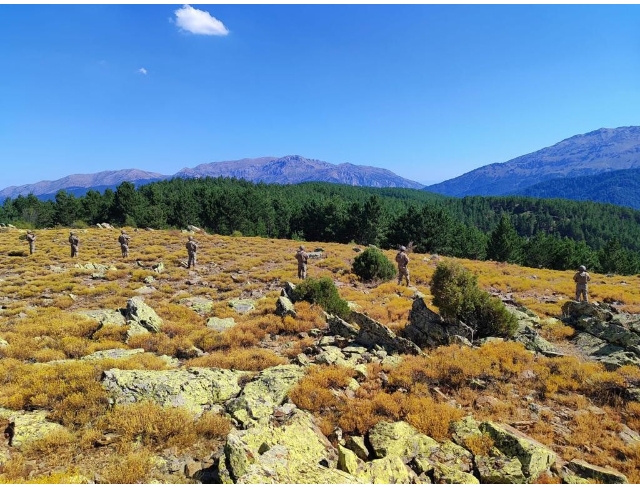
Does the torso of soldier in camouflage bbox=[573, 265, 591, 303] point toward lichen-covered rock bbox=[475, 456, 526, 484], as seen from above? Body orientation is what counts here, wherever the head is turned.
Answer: no

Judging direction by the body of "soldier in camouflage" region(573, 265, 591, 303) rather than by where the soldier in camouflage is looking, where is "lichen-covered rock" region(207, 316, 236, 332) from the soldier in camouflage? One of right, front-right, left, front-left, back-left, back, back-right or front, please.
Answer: back-left

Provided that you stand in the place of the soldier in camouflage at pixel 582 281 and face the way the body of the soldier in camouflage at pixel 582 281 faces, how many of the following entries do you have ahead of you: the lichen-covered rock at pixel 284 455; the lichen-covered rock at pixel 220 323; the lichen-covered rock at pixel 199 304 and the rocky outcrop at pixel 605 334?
0

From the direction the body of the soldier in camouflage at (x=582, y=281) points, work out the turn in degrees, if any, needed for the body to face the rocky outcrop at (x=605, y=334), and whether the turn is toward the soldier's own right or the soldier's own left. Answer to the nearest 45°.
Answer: approximately 180°

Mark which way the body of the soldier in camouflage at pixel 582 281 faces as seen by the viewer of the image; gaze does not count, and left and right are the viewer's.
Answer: facing away from the viewer

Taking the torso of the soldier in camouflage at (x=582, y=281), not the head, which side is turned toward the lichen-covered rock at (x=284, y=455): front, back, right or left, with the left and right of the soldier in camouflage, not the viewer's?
back

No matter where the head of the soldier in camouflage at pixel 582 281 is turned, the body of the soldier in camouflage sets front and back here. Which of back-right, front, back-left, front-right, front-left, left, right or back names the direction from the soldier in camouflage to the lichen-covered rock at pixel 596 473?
back

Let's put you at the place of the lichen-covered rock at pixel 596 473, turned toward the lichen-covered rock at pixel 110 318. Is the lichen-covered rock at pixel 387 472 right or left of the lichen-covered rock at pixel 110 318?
left

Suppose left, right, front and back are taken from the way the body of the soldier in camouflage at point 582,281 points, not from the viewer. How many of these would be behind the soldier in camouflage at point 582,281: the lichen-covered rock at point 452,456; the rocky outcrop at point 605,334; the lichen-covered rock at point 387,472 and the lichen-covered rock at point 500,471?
4

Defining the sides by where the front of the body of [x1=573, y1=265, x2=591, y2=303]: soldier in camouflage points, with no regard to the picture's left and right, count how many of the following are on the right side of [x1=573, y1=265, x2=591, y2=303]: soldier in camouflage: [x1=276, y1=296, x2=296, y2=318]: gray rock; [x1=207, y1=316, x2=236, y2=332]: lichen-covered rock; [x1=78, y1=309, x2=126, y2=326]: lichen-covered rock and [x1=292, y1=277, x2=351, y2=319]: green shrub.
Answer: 0

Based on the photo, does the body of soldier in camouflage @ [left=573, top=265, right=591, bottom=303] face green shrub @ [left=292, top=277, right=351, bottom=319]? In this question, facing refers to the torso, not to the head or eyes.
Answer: no

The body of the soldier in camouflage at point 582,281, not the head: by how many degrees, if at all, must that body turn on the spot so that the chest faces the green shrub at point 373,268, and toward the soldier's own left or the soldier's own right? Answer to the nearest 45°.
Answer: approximately 90° to the soldier's own left

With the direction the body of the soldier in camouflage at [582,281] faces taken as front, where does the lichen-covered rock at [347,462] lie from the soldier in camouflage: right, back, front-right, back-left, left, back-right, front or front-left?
back

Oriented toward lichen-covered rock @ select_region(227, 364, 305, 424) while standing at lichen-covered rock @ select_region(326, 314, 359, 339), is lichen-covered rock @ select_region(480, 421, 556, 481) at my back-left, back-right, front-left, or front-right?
front-left
